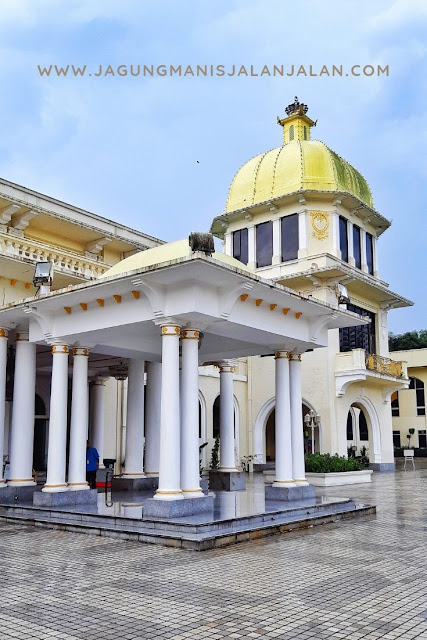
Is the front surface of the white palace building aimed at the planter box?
no

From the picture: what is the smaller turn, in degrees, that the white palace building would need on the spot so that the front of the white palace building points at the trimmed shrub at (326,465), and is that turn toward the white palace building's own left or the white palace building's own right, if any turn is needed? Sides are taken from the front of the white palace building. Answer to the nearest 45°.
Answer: approximately 90° to the white palace building's own left
